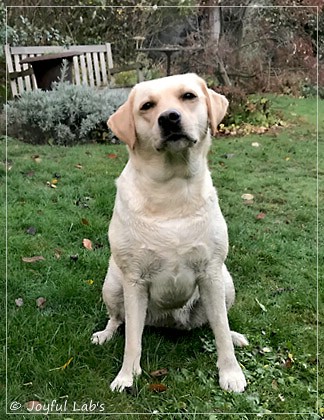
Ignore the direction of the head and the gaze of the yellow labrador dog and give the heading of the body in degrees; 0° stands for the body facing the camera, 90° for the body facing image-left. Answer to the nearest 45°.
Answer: approximately 0°

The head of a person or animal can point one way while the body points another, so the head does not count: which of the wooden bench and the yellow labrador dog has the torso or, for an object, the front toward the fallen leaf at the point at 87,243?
the wooden bench

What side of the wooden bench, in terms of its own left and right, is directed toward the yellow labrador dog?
front

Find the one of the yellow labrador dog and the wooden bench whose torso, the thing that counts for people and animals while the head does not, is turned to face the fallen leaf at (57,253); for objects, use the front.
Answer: the wooden bench

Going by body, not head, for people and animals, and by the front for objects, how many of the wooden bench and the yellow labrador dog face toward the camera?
2

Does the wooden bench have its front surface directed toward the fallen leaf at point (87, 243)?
yes

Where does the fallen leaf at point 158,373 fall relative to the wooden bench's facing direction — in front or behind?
in front

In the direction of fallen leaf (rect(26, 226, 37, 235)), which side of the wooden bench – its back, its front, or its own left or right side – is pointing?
front

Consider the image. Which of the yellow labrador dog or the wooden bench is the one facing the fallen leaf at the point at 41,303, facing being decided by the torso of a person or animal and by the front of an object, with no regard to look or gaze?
the wooden bench
